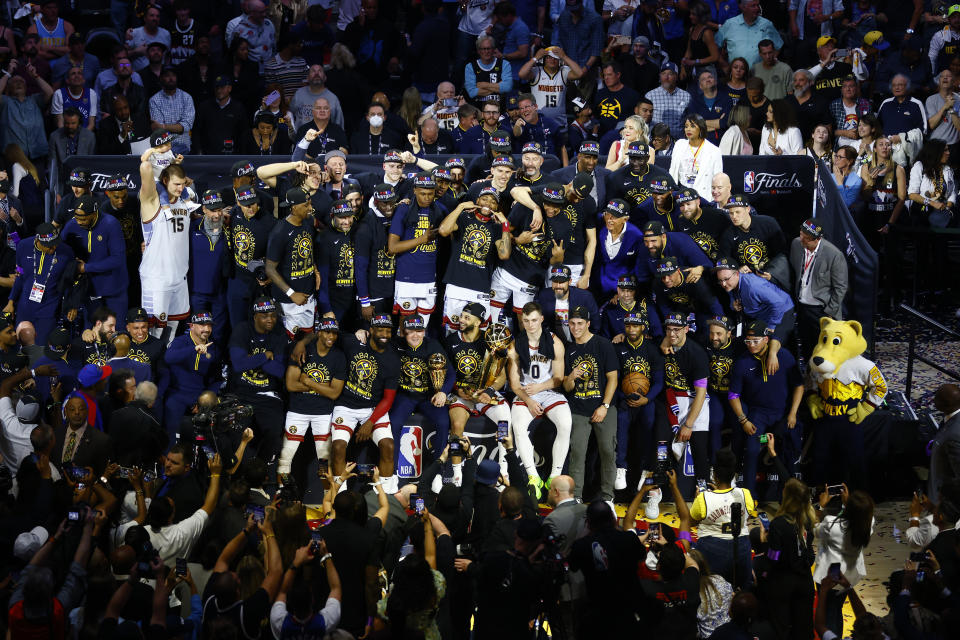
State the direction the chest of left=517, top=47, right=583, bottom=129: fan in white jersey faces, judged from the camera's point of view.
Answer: toward the camera

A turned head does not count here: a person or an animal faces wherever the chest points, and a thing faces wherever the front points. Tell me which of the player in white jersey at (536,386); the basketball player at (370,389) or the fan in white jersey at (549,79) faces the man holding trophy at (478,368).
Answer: the fan in white jersey at (549,79)

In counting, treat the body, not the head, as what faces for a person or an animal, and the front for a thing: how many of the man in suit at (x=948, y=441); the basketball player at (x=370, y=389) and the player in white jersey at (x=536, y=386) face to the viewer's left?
1

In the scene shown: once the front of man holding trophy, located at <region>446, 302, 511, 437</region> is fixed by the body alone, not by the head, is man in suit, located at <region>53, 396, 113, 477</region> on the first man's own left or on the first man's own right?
on the first man's own right

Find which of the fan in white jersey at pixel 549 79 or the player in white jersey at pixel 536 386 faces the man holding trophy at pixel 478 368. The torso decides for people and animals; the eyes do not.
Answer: the fan in white jersey at pixel 549 79

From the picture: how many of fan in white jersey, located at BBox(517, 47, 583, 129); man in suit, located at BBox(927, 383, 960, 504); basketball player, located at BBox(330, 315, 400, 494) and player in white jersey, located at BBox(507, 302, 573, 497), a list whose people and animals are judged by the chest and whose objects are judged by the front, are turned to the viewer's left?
1

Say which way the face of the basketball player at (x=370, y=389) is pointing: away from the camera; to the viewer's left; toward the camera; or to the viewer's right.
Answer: toward the camera

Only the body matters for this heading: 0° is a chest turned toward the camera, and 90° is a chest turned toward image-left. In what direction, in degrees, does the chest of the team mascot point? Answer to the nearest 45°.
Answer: approximately 45°

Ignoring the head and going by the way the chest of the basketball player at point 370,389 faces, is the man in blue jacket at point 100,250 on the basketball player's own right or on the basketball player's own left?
on the basketball player's own right

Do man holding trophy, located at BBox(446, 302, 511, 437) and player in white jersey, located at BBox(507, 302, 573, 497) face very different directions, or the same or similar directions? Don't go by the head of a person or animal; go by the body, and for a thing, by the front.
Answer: same or similar directions

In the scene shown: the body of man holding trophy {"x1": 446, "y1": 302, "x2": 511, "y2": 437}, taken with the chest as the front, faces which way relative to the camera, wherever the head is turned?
toward the camera

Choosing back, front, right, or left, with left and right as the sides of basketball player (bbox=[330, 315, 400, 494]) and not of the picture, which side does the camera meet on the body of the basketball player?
front

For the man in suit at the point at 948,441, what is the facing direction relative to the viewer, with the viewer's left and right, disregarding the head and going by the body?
facing to the left of the viewer

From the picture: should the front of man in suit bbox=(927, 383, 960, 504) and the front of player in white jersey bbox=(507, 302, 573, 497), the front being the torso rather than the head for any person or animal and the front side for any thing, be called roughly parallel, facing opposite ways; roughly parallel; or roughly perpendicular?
roughly perpendicular

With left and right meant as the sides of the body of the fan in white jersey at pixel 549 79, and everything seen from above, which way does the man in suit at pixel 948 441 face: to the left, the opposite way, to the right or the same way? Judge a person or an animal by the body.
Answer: to the right

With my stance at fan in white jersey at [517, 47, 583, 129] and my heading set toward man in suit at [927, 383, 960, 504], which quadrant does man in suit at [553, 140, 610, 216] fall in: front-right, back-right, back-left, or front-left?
front-right

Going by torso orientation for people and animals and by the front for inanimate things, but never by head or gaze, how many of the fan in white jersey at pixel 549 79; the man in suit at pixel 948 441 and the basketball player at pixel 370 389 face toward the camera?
2

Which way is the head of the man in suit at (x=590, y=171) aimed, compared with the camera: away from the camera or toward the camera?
toward the camera
